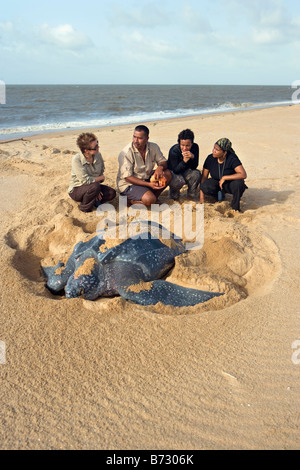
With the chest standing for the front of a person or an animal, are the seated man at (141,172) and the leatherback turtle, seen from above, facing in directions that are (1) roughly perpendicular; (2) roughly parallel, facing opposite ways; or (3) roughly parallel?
roughly perpendicular

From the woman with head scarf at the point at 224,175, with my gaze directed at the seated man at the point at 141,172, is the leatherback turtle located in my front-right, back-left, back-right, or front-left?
front-left

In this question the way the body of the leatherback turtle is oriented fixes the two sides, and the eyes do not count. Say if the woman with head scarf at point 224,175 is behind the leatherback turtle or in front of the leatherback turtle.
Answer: behind

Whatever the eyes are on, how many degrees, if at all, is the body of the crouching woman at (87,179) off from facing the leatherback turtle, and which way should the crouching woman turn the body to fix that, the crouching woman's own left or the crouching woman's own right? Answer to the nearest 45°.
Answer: approximately 45° to the crouching woman's own right

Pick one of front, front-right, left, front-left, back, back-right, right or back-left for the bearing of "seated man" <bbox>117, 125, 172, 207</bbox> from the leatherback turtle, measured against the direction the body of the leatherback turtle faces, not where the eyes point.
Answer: back-right

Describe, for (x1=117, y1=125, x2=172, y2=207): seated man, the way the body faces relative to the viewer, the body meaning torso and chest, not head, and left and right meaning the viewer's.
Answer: facing the viewer and to the right of the viewer

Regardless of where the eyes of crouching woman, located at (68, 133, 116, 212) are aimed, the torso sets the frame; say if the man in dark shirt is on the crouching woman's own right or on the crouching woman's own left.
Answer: on the crouching woman's own left

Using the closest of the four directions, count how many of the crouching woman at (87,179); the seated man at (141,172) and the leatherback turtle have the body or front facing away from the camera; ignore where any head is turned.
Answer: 0

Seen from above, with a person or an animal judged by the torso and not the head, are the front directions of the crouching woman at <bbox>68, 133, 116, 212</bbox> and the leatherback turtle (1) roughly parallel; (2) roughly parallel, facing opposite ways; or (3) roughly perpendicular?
roughly perpendicular

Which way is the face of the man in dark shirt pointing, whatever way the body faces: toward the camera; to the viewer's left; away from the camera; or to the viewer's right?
toward the camera

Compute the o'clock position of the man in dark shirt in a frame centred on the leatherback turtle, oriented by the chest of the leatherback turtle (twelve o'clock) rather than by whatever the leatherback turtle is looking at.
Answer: The man in dark shirt is roughly at 5 o'clock from the leatherback turtle.

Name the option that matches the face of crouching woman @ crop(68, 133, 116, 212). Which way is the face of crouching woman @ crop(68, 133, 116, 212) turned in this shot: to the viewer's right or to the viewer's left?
to the viewer's right

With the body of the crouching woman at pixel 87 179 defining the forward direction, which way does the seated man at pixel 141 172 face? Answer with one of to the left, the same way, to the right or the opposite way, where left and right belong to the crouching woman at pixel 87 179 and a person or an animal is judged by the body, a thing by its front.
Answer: the same way

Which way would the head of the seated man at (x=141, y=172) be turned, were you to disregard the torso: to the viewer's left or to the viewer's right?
to the viewer's left

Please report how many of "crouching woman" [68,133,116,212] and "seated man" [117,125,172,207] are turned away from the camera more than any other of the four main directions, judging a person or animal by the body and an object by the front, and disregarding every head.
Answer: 0

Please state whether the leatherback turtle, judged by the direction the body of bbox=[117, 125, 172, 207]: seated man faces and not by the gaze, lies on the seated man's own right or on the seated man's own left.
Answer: on the seated man's own right
